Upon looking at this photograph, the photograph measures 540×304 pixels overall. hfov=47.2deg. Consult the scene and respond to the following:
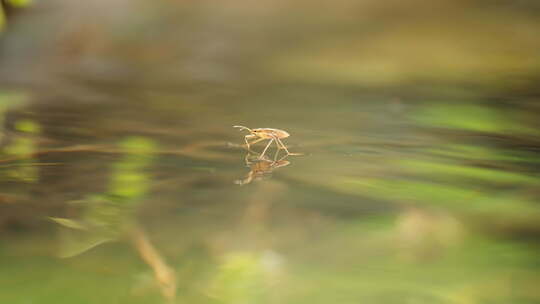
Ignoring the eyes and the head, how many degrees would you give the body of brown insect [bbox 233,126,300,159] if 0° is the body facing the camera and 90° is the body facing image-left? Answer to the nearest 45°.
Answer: approximately 90°
